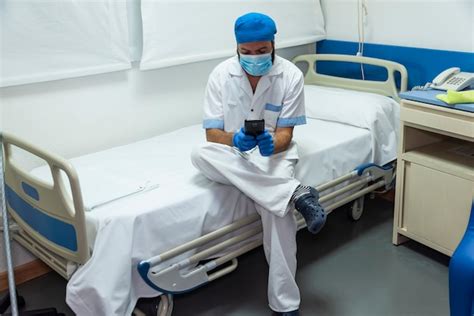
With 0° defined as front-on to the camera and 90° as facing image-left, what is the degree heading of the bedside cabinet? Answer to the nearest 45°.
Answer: approximately 45°

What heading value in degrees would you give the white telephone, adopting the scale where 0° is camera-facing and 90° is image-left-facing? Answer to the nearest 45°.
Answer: approximately 45°

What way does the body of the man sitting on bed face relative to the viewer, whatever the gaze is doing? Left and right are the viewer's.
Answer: facing the viewer

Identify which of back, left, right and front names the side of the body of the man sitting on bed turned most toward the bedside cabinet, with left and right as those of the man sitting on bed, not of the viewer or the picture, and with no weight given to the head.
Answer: left

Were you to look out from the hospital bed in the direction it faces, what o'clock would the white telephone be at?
The white telephone is roughly at 7 o'clock from the hospital bed.

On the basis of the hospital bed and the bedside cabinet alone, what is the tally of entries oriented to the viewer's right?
0

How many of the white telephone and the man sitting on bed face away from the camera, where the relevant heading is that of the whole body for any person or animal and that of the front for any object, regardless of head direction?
0

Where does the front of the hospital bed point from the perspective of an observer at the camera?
facing the viewer and to the left of the viewer
